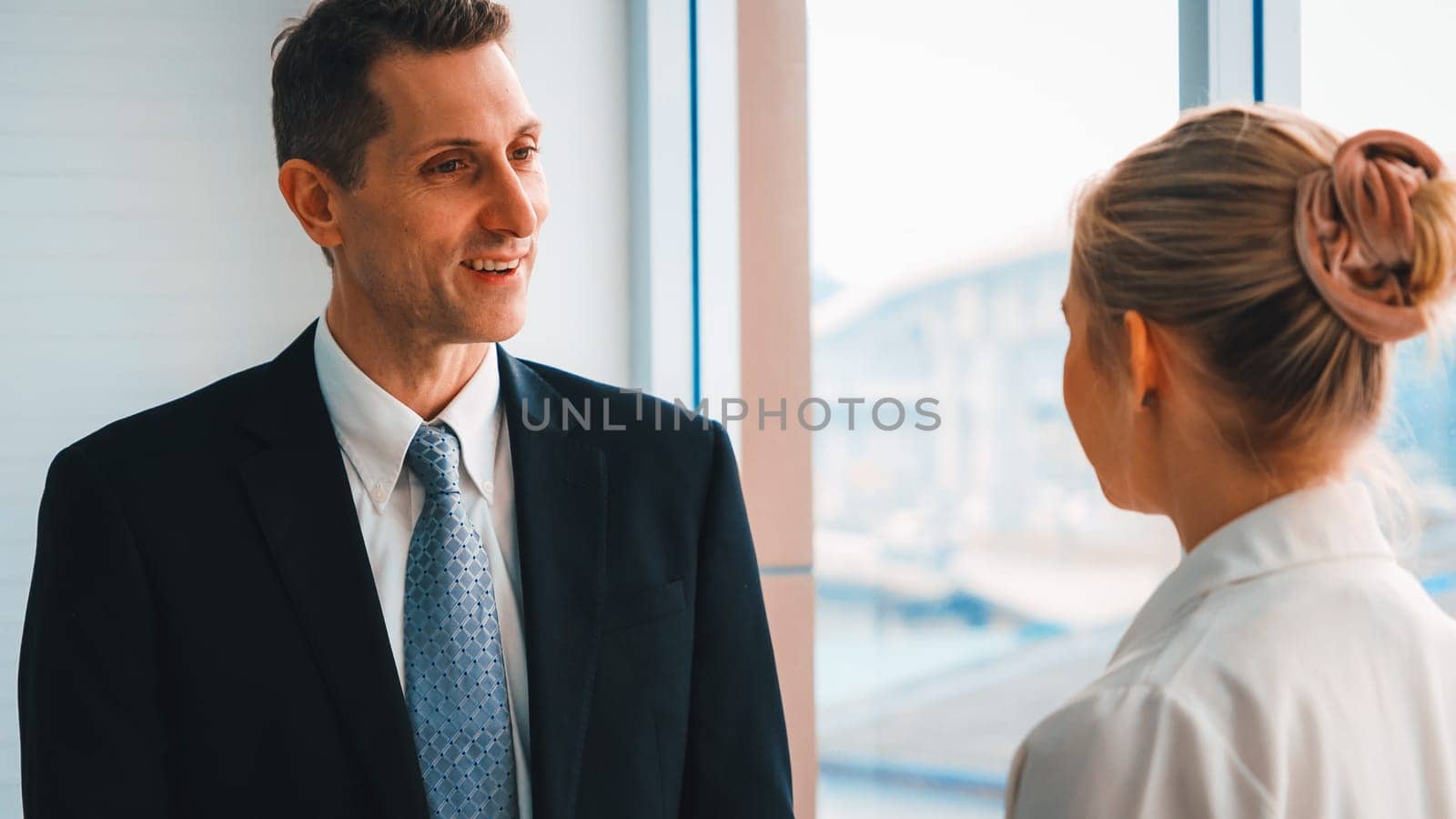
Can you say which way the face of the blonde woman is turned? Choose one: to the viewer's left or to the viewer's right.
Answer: to the viewer's left

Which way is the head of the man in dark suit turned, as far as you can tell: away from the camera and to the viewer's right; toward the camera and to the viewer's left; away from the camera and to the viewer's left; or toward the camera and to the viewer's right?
toward the camera and to the viewer's right

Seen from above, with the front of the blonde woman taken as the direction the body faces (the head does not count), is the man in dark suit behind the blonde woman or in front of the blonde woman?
in front

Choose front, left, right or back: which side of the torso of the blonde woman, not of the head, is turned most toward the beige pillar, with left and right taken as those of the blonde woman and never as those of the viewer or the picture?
front

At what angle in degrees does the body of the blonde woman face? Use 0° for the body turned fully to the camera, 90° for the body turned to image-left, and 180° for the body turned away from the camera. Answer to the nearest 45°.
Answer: approximately 135°
